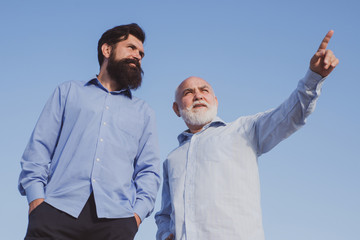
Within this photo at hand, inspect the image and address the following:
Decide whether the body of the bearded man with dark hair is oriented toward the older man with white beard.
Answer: no

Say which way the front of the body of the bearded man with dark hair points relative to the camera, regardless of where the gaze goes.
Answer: toward the camera

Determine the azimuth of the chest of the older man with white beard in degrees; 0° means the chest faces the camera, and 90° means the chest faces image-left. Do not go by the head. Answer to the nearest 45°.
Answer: approximately 45°

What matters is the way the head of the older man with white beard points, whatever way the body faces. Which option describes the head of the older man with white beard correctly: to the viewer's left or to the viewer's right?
to the viewer's right

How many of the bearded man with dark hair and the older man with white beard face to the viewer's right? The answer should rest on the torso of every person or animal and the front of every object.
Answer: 0
